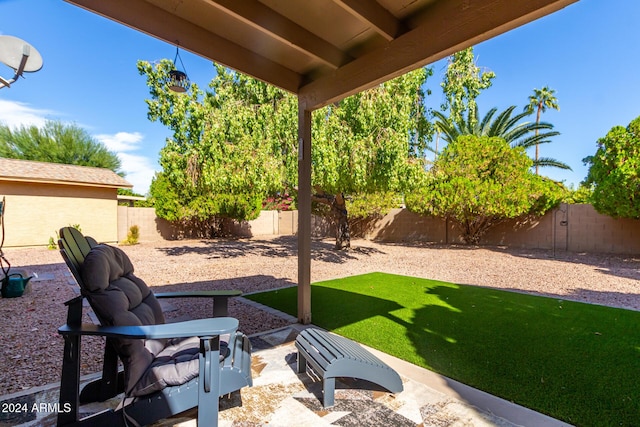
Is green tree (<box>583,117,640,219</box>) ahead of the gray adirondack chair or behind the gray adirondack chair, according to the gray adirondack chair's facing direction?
ahead

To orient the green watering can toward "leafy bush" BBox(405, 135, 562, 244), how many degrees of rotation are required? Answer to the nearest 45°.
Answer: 0° — it already faces it

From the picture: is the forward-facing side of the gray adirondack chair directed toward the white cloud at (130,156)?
no

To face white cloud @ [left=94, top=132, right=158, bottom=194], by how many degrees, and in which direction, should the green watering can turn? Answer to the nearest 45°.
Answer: approximately 90° to its left

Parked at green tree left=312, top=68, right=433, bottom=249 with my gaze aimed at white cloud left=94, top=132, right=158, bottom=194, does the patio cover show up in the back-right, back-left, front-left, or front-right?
back-left

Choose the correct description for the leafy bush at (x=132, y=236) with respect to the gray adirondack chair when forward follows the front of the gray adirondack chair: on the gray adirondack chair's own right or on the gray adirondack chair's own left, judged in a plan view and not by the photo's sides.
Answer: on the gray adirondack chair's own left

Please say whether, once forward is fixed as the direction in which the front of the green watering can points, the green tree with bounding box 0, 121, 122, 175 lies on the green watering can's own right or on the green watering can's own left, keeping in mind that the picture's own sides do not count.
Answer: on the green watering can's own left

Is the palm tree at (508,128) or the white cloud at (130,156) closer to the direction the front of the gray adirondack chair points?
the palm tree

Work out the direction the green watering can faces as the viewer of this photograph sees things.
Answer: facing to the right of the viewer

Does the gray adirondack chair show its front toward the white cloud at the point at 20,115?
no

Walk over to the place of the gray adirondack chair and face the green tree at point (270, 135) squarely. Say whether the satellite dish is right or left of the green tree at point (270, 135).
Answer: left

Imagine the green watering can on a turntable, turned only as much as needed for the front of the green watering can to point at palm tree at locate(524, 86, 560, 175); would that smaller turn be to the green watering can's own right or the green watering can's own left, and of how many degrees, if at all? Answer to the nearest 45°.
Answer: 0° — it already faces it
